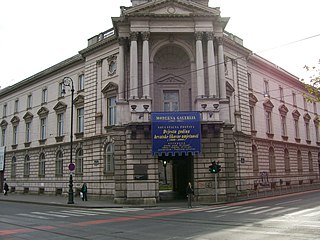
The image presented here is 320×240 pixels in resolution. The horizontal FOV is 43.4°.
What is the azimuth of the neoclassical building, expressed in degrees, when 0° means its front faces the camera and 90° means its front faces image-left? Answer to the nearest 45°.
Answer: approximately 0°
